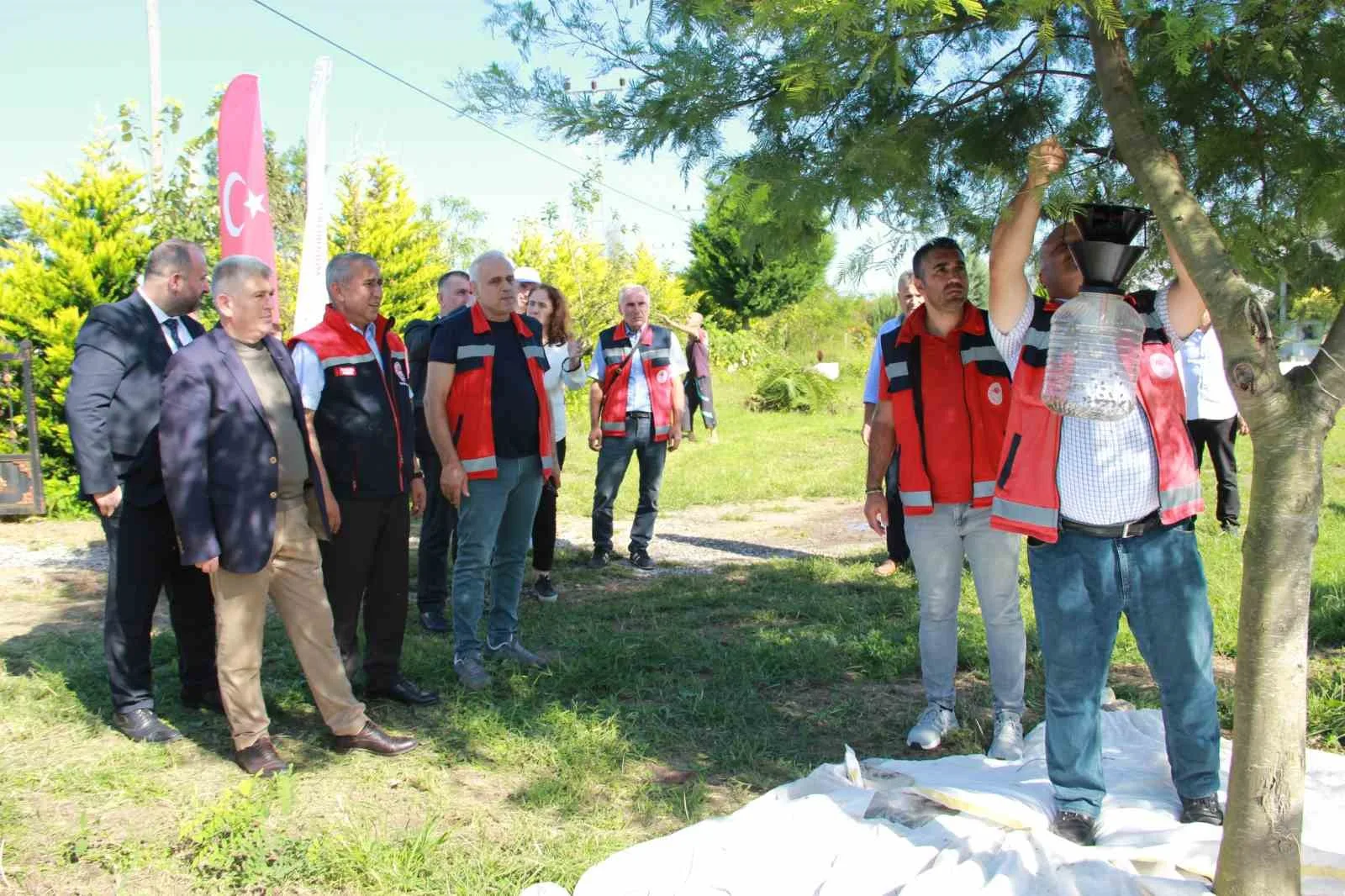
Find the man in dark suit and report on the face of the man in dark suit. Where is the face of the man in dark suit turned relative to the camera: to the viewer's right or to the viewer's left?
to the viewer's right

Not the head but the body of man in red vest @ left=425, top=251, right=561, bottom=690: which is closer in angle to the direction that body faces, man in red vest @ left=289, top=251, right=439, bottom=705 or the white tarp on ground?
the white tarp on ground

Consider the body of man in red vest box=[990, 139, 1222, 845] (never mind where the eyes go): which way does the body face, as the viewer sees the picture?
toward the camera

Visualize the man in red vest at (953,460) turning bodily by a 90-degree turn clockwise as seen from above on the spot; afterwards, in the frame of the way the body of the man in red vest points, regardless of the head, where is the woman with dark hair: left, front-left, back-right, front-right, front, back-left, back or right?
front-right

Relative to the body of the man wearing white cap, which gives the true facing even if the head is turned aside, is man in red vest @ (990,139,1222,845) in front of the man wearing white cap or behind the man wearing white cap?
in front

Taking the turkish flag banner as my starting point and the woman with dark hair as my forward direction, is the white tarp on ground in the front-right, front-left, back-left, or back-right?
front-right

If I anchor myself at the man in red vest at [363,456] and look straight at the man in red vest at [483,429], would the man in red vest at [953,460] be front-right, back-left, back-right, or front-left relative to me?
front-right

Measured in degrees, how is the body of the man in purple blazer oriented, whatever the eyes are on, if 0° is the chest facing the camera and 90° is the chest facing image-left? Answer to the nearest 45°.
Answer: approximately 315°

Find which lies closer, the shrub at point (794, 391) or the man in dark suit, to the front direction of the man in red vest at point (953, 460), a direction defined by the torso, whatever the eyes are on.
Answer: the man in dark suit

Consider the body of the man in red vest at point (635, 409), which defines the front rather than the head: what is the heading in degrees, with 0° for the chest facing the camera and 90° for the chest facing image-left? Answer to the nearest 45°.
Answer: approximately 0°

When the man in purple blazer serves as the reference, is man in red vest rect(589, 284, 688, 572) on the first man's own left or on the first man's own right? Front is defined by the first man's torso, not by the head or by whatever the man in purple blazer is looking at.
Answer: on the first man's own left

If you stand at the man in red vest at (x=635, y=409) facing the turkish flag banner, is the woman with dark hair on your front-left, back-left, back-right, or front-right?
front-left

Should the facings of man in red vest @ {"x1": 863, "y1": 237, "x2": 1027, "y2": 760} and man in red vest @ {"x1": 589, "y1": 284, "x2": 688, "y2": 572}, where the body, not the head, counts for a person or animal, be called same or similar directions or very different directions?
same or similar directions

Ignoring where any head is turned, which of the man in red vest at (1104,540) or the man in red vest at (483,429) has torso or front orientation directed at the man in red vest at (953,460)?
the man in red vest at (483,429)

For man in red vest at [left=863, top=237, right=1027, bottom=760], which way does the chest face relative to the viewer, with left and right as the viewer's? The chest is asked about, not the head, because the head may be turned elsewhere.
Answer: facing the viewer

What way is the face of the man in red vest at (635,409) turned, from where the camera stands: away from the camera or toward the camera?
toward the camera

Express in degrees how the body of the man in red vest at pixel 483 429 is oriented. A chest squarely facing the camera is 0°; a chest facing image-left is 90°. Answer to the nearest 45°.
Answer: approximately 315°
